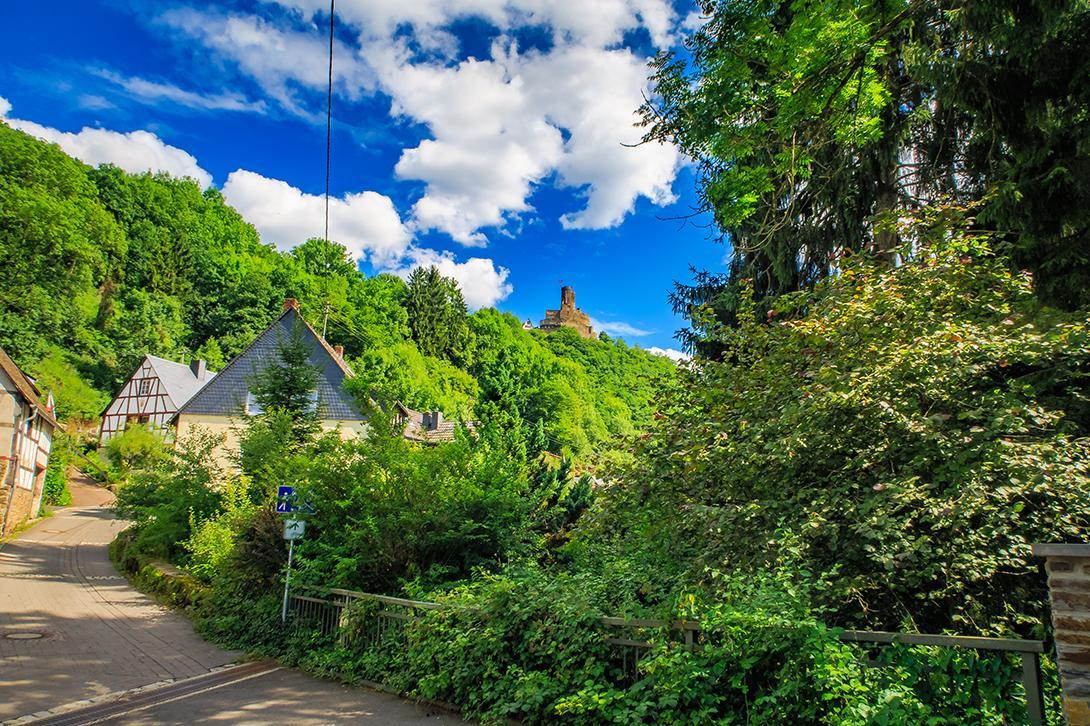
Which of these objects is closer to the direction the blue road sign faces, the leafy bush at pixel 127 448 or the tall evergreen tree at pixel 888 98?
the tall evergreen tree

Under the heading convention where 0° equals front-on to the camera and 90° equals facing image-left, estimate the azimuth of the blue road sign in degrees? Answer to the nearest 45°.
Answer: approximately 0°

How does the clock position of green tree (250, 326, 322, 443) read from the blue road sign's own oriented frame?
The green tree is roughly at 6 o'clock from the blue road sign.

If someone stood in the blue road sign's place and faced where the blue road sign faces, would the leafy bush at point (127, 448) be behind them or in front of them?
behind

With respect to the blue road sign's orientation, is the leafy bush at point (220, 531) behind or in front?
behind

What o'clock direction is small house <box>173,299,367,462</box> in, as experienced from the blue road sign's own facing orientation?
The small house is roughly at 6 o'clock from the blue road sign.

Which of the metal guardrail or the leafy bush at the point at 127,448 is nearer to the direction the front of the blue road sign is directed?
the metal guardrail
